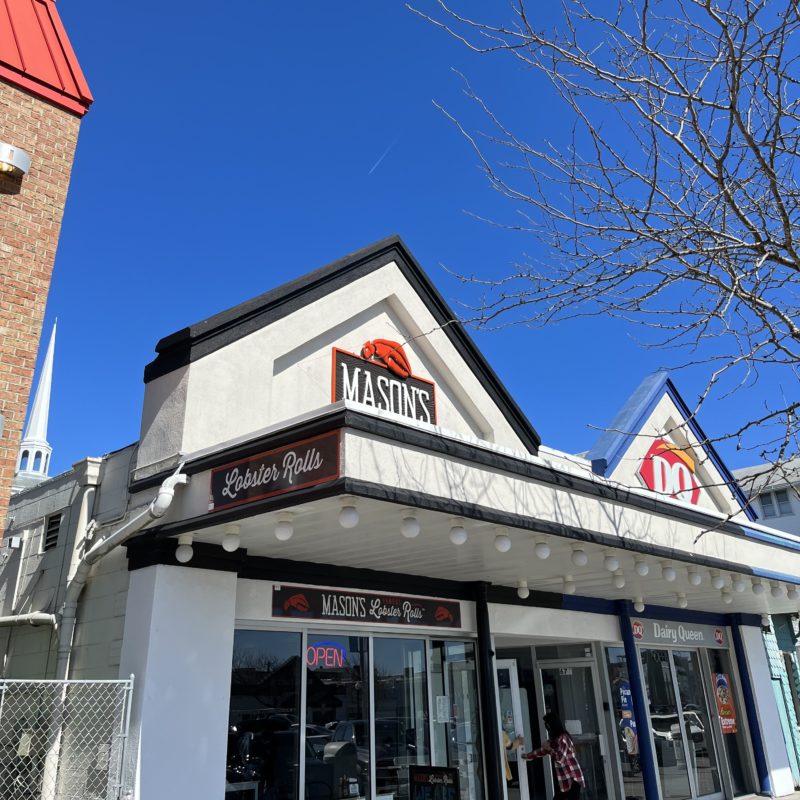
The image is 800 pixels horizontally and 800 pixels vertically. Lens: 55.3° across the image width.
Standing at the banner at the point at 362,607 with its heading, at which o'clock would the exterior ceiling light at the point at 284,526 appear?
The exterior ceiling light is roughly at 2 o'clock from the banner.

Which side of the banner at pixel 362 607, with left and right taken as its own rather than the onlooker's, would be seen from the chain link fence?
right

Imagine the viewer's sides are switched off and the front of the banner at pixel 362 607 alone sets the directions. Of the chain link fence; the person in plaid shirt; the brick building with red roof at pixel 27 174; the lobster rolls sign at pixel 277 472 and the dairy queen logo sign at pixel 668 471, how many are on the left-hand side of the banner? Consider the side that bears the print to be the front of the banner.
2

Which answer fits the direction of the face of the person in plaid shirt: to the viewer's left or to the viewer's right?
to the viewer's left

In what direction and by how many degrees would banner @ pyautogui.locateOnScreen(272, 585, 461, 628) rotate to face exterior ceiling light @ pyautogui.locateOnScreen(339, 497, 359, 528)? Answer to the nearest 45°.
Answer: approximately 45° to its right

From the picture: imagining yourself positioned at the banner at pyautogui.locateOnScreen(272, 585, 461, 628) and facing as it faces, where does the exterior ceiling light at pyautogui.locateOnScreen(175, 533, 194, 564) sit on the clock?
The exterior ceiling light is roughly at 3 o'clock from the banner.

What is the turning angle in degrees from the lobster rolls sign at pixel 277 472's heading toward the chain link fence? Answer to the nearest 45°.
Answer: approximately 90° to its right

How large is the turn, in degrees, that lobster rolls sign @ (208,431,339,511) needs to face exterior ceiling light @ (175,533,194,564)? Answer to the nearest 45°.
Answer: approximately 90° to its right

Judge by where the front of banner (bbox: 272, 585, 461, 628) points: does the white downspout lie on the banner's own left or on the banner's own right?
on the banner's own right

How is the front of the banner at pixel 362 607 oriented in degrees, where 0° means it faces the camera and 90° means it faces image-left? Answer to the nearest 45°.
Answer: approximately 315°

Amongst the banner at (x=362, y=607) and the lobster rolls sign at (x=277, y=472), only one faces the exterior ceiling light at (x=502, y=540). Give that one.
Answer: the banner

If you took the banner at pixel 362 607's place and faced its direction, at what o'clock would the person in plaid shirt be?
The person in plaid shirt is roughly at 9 o'clock from the banner.

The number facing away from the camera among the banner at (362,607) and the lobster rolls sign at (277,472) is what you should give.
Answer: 0
